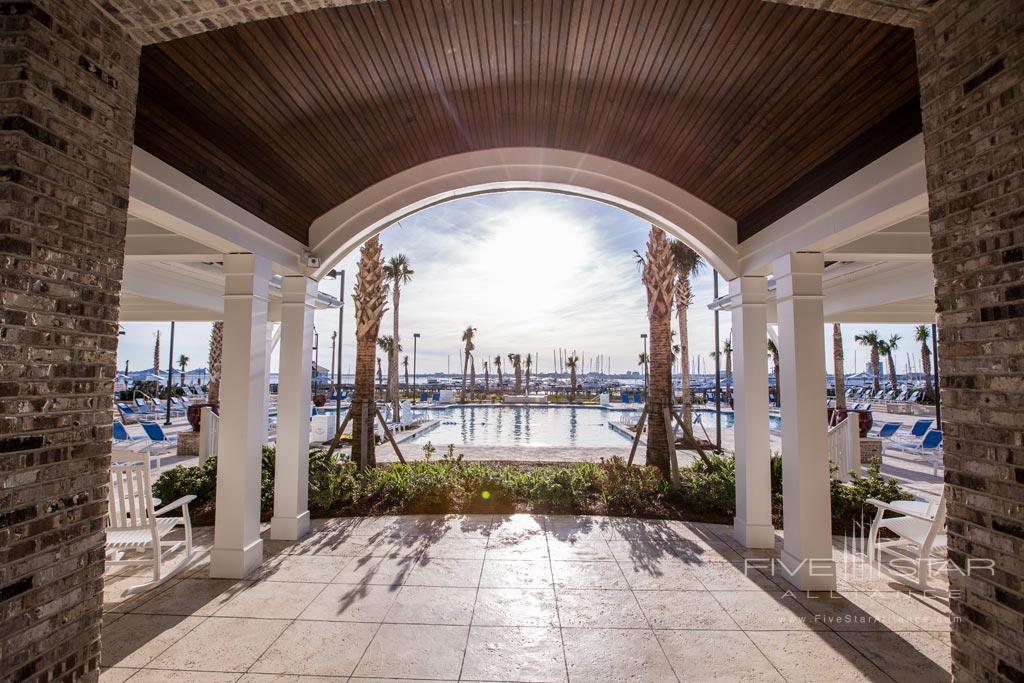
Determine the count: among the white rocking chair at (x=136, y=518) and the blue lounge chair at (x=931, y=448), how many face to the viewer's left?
1

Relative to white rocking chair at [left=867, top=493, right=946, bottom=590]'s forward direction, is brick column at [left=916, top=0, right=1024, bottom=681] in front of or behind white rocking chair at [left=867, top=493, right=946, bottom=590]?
behind

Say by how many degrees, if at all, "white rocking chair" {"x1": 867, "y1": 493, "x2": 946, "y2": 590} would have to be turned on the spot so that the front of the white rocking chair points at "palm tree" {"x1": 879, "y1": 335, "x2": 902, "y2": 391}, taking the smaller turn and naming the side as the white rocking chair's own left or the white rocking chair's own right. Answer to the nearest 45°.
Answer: approximately 45° to the white rocking chair's own right

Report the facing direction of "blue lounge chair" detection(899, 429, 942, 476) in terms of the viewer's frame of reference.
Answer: facing to the left of the viewer

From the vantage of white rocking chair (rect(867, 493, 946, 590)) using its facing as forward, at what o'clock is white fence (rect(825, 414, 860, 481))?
The white fence is roughly at 1 o'clock from the white rocking chair.

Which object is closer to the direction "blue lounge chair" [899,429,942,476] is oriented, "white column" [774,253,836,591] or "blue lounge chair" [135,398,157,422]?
the blue lounge chair

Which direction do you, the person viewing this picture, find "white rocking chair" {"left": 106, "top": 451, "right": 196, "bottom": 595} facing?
facing away from the viewer and to the right of the viewer

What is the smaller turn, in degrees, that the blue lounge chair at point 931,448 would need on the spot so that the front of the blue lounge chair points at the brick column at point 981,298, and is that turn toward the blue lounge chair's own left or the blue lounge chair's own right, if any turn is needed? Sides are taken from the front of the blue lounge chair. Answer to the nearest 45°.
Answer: approximately 90° to the blue lounge chair's own left

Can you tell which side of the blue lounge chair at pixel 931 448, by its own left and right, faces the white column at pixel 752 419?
left

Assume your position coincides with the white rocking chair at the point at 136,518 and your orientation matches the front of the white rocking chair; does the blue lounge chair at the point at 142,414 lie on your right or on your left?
on your left
